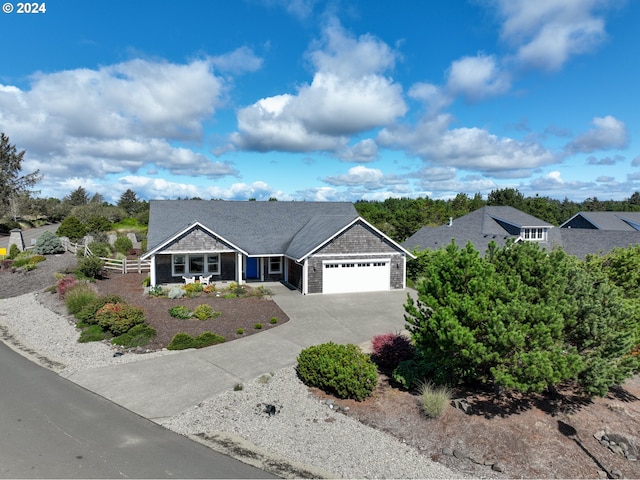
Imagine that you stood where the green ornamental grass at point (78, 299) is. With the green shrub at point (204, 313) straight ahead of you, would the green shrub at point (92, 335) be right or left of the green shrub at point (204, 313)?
right

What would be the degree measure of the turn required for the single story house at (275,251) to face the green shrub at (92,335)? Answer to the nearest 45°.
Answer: approximately 45° to its right

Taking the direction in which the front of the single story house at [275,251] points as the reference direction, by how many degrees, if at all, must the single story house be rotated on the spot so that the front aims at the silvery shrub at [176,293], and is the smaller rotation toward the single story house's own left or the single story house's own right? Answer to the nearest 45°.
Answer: approximately 45° to the single story house's own right

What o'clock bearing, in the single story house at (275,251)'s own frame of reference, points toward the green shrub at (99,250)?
The green shrub is roughly at 4 o'clock from the single story house.

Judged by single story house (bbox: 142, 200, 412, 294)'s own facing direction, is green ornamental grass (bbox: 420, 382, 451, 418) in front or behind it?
in front

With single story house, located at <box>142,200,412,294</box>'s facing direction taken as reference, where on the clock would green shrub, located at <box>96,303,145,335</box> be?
The green shrub is roughly at 1 o'clock from the single story house.

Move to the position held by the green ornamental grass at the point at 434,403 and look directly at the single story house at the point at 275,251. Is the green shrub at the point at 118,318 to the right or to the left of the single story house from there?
left

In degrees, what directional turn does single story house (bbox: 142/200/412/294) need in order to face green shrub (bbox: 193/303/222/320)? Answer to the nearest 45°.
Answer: approximately 45° to its right

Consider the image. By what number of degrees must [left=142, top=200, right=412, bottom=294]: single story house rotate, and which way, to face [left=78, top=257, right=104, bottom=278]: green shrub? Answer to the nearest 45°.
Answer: approximately 90° to its right

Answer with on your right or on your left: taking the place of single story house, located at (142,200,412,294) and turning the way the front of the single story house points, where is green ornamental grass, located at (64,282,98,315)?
on your right

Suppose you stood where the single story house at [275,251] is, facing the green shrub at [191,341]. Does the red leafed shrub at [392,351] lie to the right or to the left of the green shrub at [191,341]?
left

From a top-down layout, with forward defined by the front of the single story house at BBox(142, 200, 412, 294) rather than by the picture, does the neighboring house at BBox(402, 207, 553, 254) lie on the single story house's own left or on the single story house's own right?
on the single story house's own left

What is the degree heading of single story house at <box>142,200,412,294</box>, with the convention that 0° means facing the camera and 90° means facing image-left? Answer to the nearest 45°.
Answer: approximately 0°
